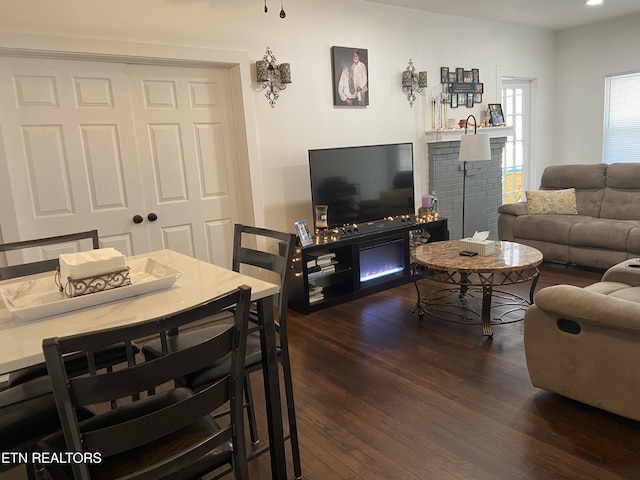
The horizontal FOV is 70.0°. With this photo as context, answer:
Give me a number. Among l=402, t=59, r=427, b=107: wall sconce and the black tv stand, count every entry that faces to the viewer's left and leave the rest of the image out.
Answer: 0

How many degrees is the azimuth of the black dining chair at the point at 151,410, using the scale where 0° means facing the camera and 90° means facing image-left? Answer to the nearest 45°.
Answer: approximately 135°

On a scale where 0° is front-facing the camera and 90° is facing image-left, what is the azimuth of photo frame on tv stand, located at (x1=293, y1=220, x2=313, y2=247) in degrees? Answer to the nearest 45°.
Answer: approximately 315°

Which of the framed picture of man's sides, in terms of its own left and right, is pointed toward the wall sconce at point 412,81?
left

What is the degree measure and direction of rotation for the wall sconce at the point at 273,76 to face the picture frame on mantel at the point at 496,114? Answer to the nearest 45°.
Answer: approximately 90° to its left

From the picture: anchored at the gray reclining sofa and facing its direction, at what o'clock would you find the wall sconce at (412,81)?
The wall sconce is roughly at 1 o'clock from the gray reclining sofa.

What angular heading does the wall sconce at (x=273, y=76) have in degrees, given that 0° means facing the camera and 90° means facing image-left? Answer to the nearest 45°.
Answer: approximately 315°

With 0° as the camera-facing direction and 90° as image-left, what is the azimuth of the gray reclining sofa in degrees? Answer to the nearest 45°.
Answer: approximately 45°

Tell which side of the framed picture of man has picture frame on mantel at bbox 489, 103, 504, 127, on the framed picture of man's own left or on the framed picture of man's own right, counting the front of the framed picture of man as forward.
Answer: on the framed picture of man's own left

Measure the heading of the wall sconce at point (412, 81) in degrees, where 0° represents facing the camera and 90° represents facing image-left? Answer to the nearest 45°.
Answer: approximately 315°

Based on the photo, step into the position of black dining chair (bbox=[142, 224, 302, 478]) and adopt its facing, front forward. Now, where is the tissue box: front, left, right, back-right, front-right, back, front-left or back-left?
back

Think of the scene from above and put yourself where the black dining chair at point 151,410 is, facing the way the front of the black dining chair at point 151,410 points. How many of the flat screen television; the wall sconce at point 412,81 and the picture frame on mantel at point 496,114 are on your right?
3

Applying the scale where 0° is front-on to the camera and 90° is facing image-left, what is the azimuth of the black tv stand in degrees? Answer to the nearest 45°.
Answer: approximately 315°

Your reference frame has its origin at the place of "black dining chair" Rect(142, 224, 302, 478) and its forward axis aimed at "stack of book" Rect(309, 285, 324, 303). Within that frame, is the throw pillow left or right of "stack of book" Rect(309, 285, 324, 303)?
right

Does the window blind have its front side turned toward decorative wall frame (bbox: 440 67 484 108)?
yes
